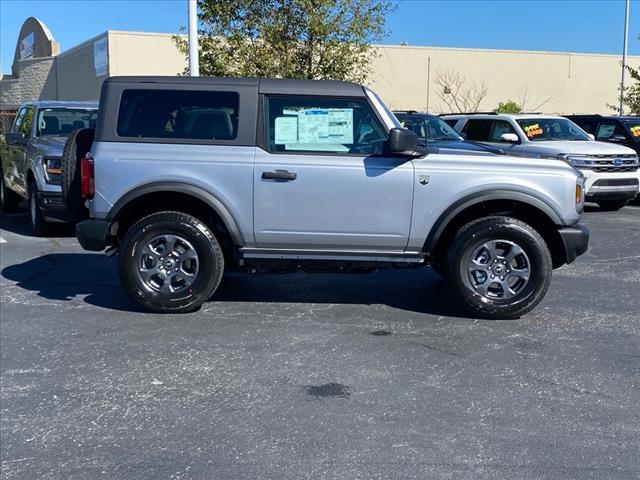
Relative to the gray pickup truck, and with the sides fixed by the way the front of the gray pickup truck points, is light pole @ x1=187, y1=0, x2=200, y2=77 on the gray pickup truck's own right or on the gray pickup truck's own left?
on the gray pickup truck's own left

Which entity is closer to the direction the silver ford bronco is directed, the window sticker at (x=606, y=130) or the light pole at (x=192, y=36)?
the window sticker

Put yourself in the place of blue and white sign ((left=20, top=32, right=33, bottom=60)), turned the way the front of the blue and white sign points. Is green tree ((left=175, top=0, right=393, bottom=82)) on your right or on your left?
on your left

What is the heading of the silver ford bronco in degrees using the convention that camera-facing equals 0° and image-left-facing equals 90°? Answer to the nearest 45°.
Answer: approximately 270°

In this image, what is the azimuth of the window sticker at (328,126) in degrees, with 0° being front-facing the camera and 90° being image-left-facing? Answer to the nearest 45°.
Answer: approximately 0°

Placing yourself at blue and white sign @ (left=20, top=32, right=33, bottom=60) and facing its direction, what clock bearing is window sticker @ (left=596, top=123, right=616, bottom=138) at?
The window sticker is roughly at 10 o'clock from the blue and white sign.

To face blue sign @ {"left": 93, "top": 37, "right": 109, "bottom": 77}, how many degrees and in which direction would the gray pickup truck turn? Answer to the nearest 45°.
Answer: approximately 135° to its left

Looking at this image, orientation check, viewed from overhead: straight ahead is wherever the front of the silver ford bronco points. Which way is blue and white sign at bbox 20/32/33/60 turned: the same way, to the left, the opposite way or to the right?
to the right

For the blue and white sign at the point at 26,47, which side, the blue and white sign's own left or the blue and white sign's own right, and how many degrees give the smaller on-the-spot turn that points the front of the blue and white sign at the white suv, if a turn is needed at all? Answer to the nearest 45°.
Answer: approximately 45° to the blue and white sign's own left

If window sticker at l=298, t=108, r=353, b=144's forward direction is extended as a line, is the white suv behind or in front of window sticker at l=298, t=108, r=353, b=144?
behind

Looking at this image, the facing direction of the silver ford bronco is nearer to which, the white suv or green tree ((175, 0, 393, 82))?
the white suv

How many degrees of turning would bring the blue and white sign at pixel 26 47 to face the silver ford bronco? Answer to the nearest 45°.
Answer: approximately 45° to its left

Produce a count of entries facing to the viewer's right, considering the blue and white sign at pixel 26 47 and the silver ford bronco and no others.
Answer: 1

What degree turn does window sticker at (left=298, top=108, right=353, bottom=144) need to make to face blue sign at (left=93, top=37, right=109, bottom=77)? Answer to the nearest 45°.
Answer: approximately 180°
